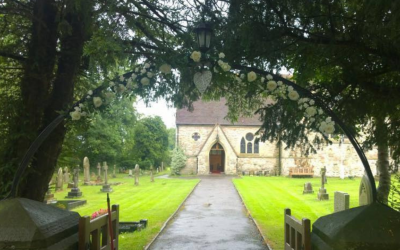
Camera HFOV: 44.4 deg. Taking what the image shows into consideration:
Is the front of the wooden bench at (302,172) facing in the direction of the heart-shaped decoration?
yes

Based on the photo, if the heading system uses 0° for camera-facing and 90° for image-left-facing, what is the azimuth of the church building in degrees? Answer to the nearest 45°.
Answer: approximately 0°

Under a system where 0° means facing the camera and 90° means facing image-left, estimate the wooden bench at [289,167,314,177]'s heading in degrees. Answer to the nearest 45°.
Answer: approximately 0°

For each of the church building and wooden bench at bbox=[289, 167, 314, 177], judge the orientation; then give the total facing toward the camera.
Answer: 2

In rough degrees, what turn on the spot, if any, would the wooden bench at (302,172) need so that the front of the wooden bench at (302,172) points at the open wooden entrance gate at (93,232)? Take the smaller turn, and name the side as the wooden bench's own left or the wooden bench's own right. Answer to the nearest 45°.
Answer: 0° — it already faces it

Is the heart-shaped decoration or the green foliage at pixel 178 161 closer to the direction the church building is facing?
the heart-shaped decoration
